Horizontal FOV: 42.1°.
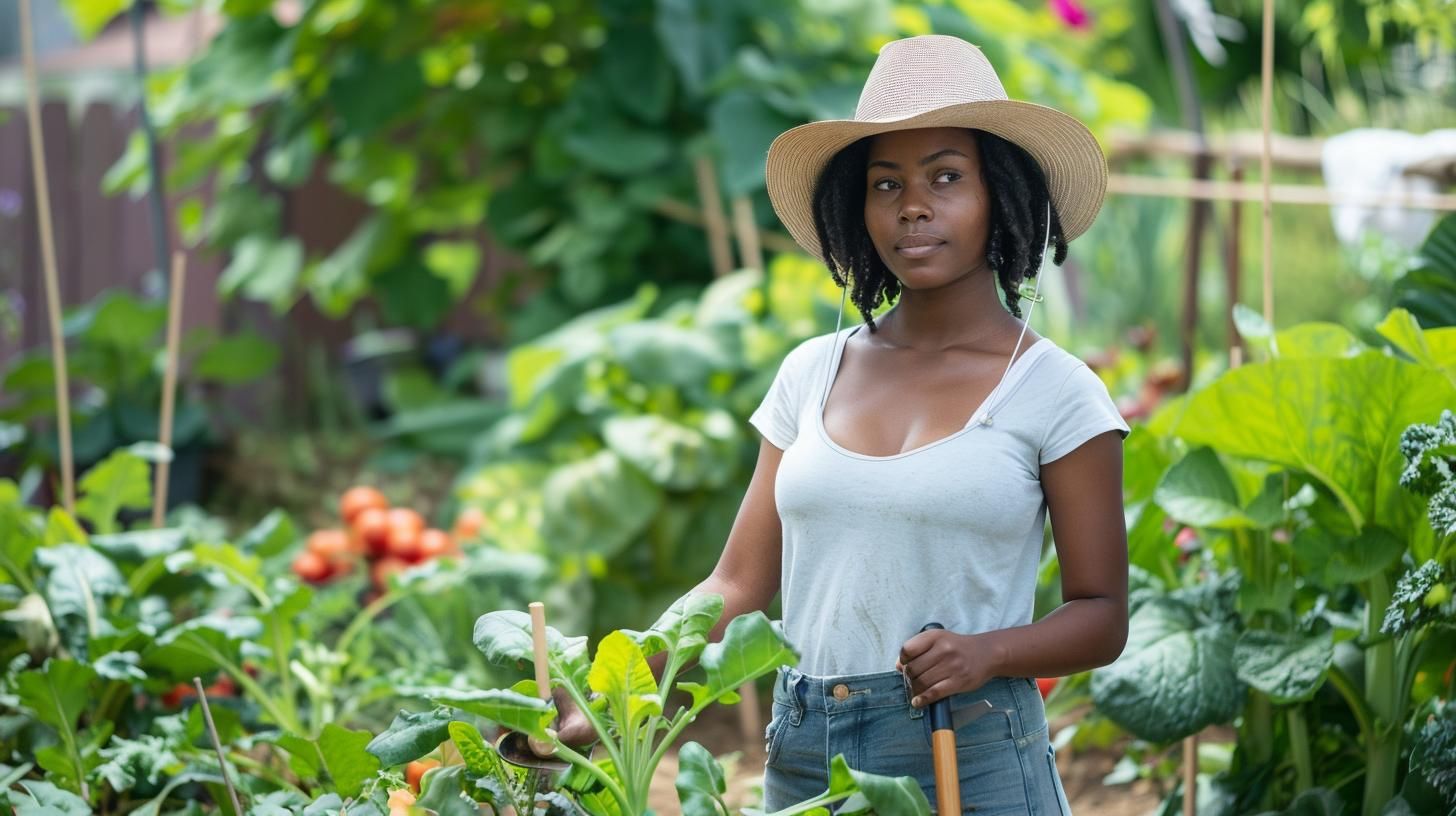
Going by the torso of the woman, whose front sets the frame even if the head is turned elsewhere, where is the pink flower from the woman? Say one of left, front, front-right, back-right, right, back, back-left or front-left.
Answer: back-right

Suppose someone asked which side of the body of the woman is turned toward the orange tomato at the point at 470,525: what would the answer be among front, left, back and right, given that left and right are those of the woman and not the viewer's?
right

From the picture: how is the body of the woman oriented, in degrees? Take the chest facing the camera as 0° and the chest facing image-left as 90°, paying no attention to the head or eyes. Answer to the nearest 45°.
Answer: approximately 45°

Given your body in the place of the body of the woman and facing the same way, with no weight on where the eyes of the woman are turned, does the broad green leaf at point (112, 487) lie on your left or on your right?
on your right

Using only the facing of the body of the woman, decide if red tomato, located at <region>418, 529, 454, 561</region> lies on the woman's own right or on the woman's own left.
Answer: on the woman's own right

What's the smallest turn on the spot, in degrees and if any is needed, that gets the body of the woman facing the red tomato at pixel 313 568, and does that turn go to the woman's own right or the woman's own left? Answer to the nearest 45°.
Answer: approximately 90° to the woman's own right

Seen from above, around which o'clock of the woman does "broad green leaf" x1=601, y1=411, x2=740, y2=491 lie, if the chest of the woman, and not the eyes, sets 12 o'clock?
The broad green leaf is roughly at 4 o'clock from the woman.
